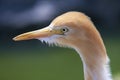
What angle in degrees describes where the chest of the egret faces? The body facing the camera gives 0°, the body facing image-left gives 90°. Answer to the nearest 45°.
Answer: approximately 90°
